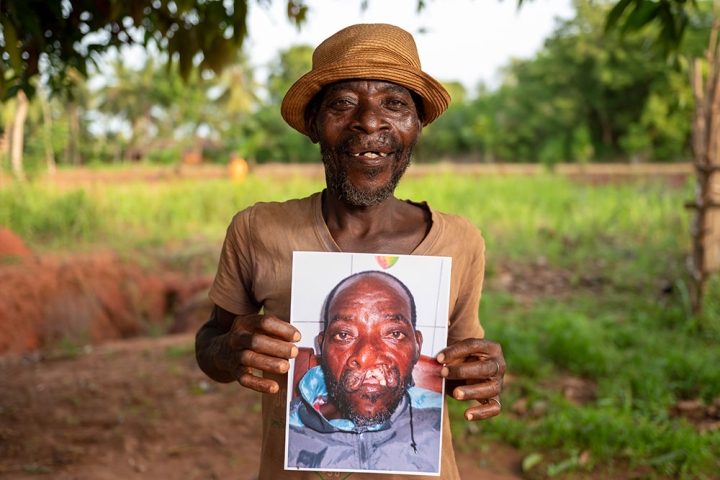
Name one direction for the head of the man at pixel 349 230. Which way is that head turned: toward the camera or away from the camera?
toward the camera

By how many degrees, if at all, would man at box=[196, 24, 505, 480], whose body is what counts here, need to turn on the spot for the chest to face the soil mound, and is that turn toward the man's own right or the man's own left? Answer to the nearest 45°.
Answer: approximately 135° to the man's own right

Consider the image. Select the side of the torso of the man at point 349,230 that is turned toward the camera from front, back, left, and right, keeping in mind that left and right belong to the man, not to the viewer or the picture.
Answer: front

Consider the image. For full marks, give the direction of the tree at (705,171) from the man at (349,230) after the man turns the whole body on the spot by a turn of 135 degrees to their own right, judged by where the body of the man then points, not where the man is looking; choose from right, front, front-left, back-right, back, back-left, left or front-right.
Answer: right
